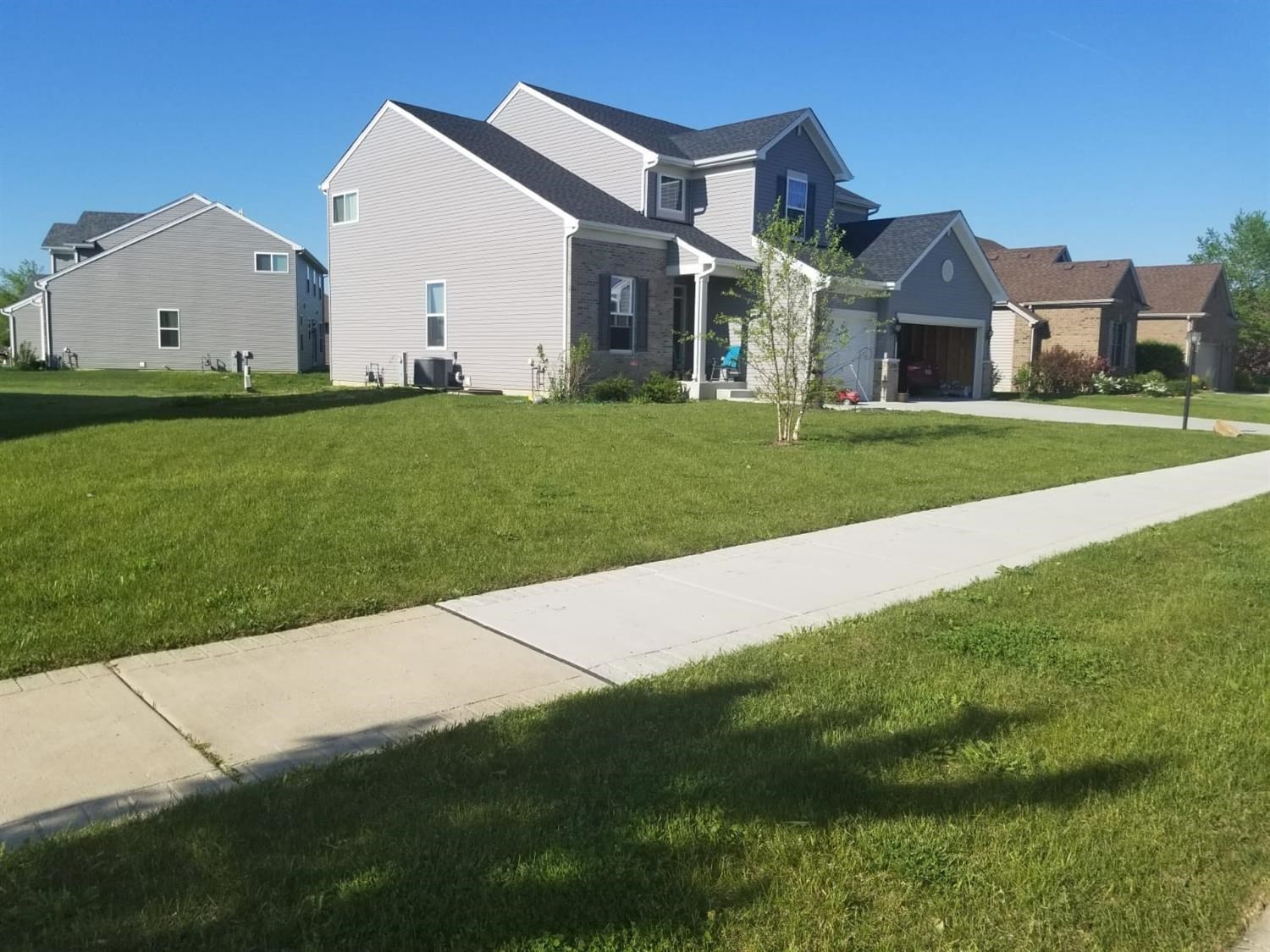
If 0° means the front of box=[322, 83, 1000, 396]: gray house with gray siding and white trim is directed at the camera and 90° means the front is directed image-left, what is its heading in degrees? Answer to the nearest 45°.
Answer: approximately 315°

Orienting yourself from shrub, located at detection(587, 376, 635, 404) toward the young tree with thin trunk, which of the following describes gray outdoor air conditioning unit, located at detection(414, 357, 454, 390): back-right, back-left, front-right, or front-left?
back-right

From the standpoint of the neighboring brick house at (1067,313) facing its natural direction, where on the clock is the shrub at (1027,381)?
The shrub is roughly at 2 o'clock from the neighboring brick house.

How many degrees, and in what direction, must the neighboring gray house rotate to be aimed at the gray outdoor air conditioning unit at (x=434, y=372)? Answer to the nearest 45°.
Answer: approximately 90° to its left
